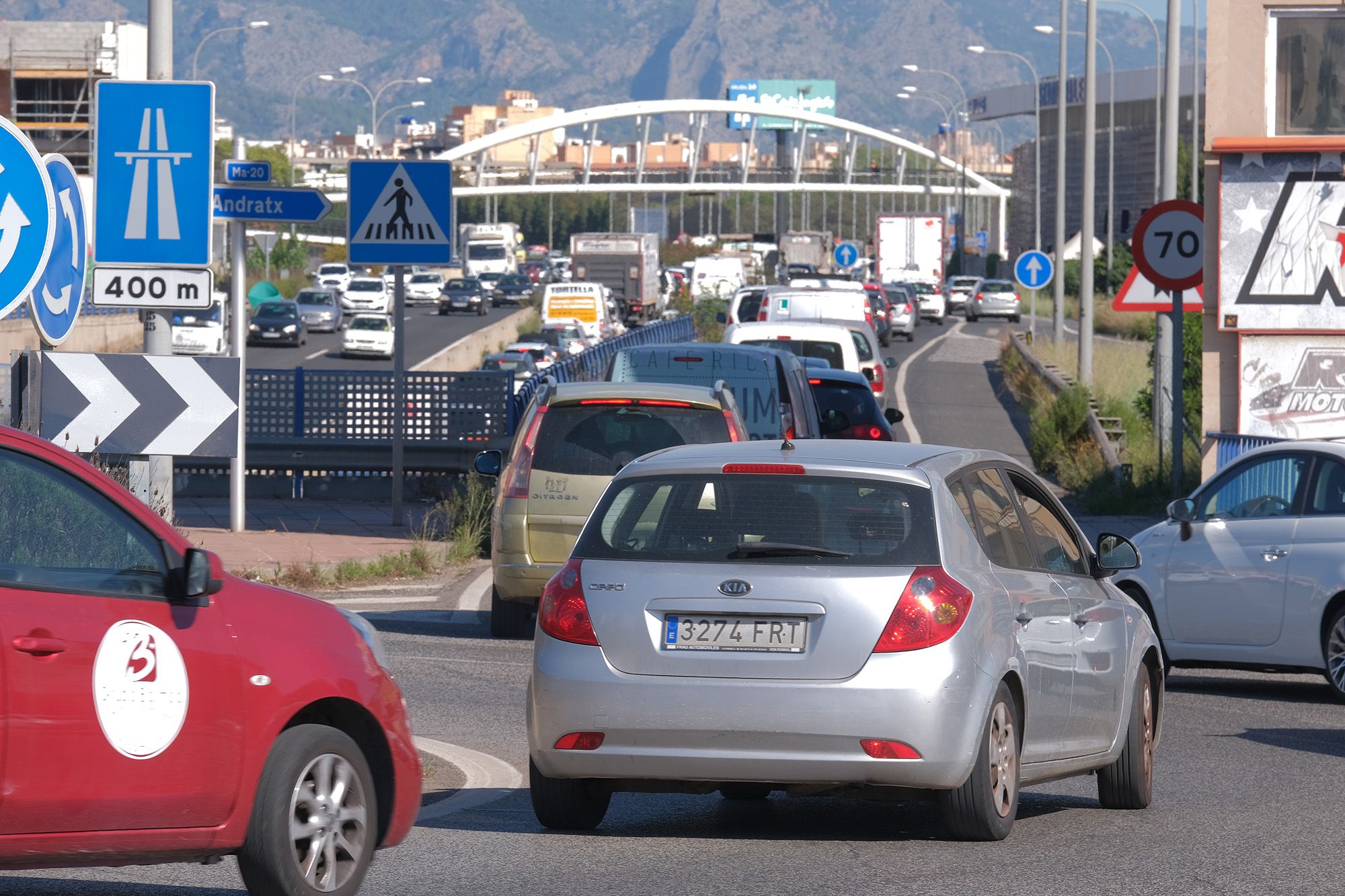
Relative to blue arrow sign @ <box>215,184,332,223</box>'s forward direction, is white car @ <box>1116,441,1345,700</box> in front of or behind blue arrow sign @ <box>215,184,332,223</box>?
in front

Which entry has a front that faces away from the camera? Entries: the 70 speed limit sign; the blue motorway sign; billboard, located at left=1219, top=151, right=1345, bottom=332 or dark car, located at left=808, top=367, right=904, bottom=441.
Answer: the dark car

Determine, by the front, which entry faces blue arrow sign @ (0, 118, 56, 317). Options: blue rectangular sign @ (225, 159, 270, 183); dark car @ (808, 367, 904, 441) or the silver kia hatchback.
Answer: the blue rectangular sign

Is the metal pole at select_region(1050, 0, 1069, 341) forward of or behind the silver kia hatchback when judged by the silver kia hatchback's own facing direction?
forward

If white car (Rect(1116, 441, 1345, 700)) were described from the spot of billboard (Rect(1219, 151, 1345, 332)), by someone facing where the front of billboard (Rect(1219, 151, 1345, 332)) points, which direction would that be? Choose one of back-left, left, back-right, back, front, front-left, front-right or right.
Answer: front

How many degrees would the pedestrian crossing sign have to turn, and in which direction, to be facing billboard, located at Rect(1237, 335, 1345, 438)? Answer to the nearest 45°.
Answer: approximately 90° to its left

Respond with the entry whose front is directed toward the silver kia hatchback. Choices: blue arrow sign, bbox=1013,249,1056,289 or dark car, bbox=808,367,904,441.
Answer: the blue arrow sign

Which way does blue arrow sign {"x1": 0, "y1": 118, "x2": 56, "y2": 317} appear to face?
toward the camera

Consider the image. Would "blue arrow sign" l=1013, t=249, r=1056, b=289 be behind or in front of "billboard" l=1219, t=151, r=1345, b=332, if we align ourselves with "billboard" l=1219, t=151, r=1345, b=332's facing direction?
behind

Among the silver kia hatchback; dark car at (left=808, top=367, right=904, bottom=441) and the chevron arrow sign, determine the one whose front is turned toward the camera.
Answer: the chevron arrow sign

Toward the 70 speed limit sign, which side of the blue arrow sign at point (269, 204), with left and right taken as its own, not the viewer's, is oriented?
left

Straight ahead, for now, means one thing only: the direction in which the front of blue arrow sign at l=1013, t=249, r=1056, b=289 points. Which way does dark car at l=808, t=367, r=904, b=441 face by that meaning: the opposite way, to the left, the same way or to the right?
the opposite way

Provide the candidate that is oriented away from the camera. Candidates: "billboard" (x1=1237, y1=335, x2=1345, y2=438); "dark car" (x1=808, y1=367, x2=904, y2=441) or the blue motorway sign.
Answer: the dark car

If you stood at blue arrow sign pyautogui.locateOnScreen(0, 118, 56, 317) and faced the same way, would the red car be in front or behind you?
in front
